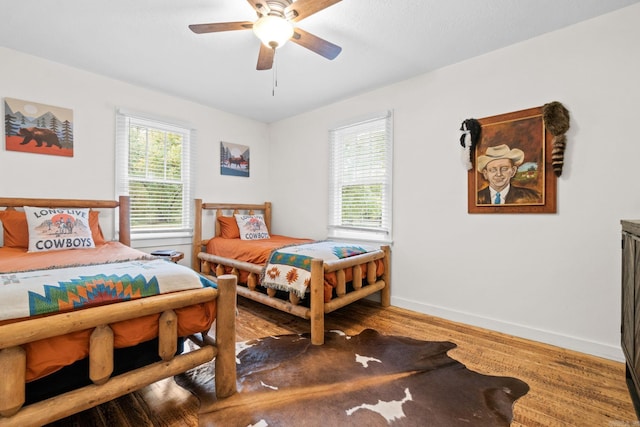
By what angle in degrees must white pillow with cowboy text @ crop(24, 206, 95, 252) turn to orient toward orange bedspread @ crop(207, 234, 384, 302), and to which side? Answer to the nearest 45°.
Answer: approximately 90° to its left

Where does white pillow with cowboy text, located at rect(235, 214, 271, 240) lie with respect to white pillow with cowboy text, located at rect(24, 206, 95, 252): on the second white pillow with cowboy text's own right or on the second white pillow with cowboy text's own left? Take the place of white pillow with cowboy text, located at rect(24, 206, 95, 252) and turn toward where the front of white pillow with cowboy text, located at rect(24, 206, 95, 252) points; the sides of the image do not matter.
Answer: on the second white pillow with cowboy text's own left

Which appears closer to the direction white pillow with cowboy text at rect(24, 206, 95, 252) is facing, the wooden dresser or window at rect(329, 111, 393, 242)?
the wooden dresser

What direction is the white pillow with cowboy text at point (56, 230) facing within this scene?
toward the camera

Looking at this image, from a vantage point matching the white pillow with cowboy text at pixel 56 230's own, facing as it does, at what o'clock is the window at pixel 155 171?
The window is roughly at 8 o'clock from the white pillow with cowboy text.

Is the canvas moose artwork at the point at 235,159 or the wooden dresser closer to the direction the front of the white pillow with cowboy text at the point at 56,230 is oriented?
the wooden dresser

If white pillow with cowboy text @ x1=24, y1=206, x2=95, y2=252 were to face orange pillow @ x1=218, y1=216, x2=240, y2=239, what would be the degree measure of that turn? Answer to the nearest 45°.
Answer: approximately 90° to its left

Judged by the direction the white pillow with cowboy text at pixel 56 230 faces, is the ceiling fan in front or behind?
in front

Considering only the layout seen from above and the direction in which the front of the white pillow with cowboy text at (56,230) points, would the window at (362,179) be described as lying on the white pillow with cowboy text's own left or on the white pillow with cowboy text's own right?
on the white pillow with cowboy text's own left

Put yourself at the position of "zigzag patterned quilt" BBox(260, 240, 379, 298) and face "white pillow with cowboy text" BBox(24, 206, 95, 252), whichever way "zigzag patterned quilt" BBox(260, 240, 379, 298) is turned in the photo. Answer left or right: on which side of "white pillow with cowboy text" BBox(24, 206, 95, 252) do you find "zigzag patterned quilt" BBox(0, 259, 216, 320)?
left
